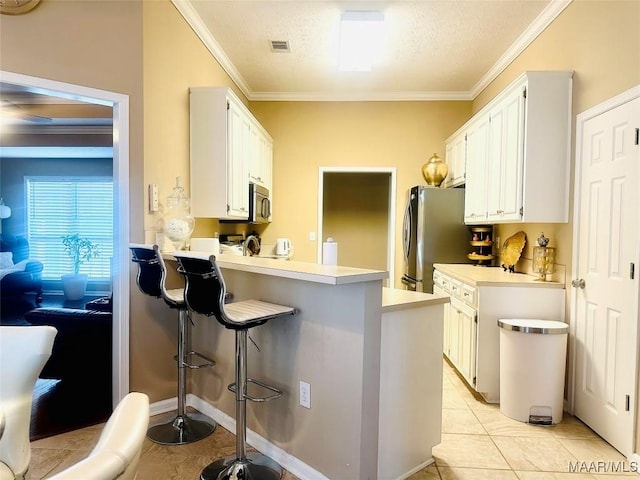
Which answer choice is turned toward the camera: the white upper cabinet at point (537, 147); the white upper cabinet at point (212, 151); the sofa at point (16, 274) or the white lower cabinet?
the sofa

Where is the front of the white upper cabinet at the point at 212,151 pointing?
to the viewer's right

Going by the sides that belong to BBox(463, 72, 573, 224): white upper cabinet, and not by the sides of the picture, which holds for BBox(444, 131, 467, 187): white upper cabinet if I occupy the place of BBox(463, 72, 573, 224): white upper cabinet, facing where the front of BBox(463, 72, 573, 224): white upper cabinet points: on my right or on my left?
on my right

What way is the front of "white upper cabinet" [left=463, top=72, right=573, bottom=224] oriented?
to the viewer's left

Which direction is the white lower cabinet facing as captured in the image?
to the viewer's left

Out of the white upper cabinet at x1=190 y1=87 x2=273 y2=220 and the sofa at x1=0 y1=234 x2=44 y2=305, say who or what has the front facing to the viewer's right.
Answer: the white upper cabinet
